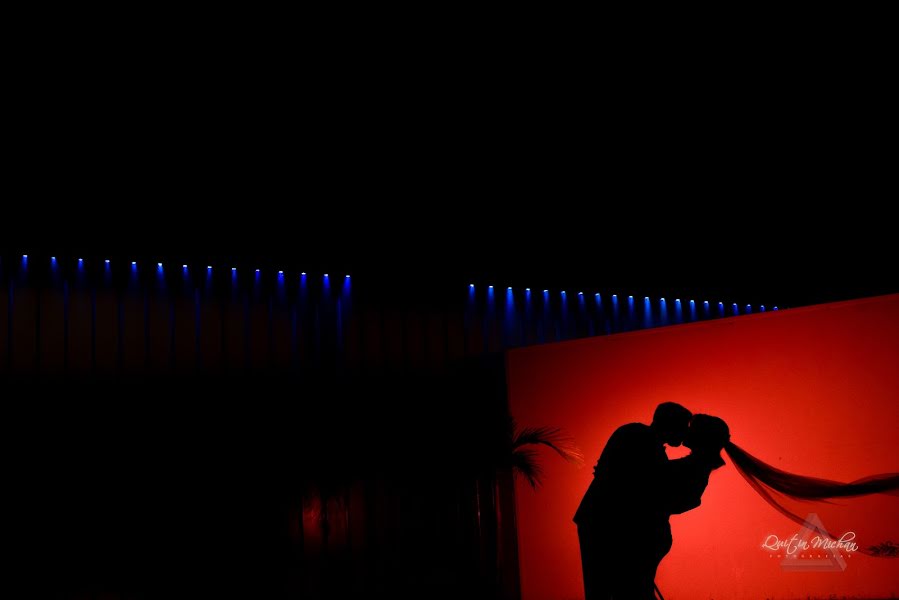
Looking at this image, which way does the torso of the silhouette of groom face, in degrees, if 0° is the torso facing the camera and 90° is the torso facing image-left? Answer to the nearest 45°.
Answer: approximately 270°

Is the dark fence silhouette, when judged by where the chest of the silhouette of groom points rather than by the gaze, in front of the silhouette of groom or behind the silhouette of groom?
behind
